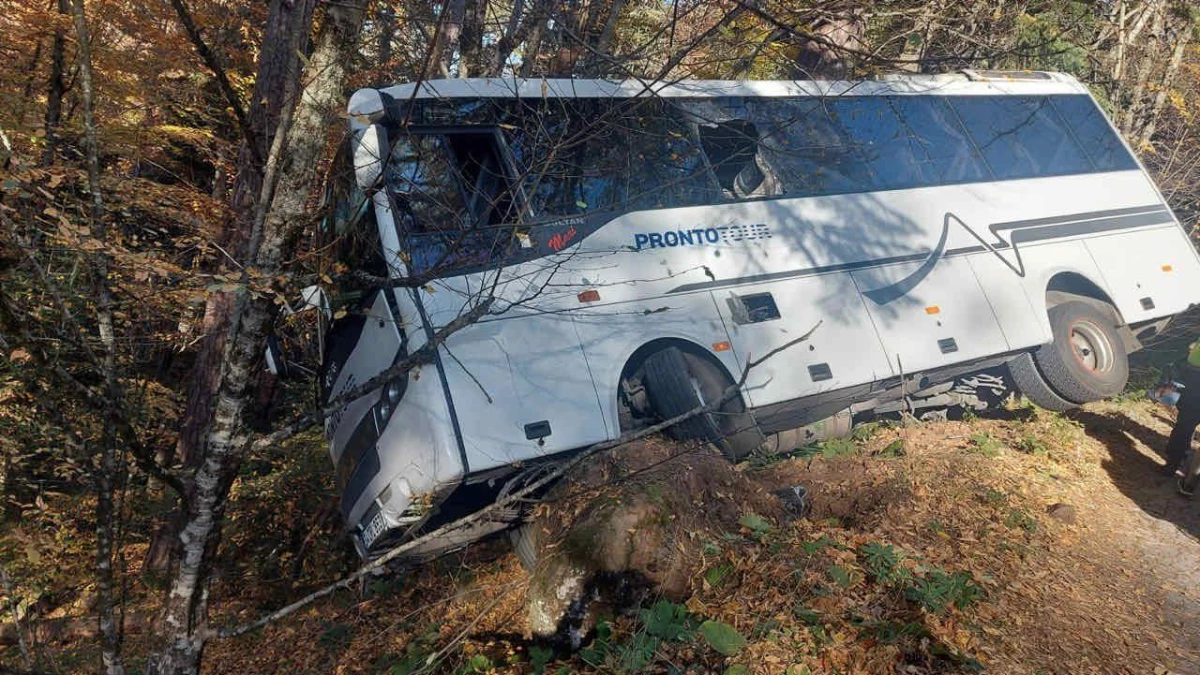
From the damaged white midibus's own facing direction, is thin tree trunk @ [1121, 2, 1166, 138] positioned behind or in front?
behind

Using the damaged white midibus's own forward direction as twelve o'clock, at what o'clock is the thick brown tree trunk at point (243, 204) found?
The thick brown tree trunk is roughly at 1 o'clock from the damaged white midibus.

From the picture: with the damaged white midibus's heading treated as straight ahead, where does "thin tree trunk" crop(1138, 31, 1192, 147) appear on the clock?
The thin tree trunk is roughly at 6 o'clock from the damaged white midibus.

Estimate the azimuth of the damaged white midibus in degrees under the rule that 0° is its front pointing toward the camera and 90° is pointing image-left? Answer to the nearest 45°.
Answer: approximately 45°

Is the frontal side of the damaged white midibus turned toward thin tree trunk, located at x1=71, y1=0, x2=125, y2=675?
yes

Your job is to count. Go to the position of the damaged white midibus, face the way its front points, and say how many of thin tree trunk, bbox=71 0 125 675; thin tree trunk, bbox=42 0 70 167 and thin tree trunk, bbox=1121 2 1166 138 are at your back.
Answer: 1

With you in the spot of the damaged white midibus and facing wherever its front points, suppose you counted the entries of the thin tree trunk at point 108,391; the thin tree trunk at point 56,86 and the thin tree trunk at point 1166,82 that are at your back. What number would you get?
1
